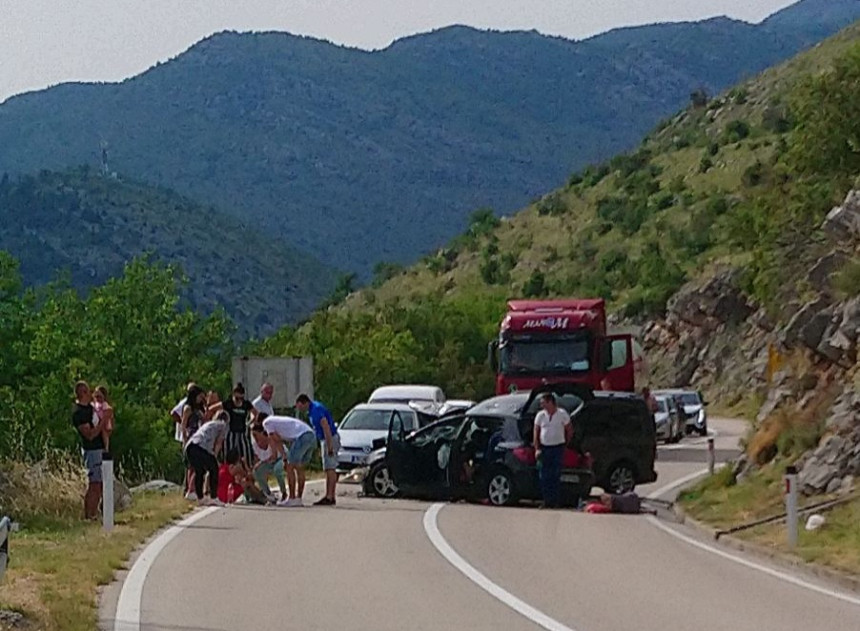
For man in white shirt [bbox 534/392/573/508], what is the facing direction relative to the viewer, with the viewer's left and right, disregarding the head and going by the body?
facing the viewer

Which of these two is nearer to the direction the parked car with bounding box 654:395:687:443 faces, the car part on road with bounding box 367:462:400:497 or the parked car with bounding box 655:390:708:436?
the car part on road

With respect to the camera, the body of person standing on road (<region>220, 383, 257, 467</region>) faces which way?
toward the camera

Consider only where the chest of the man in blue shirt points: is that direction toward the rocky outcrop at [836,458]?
no

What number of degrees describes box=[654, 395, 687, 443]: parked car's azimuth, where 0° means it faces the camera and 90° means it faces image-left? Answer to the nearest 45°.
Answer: approximately 45°

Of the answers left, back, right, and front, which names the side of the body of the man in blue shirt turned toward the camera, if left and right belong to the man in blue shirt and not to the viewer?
left

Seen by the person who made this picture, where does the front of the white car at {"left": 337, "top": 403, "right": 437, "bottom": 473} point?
facing the viewer and to the left of the viewer

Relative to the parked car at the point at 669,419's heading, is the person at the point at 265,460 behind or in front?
in front

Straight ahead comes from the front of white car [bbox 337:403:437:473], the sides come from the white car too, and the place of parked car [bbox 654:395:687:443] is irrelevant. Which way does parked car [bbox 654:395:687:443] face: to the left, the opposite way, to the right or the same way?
the same way

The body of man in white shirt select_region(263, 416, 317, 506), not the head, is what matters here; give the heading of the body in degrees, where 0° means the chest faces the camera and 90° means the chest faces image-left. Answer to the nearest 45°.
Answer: approximately 90°

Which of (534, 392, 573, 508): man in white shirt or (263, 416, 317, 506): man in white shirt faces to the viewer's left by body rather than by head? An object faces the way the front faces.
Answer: (263, 416, 317, 506): man in white shirt

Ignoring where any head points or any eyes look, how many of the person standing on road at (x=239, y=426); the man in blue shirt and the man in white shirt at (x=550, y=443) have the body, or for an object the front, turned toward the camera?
2

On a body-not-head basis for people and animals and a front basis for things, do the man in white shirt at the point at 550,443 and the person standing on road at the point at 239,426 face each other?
no
